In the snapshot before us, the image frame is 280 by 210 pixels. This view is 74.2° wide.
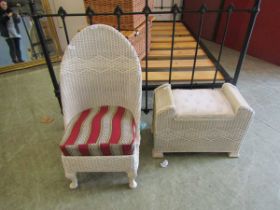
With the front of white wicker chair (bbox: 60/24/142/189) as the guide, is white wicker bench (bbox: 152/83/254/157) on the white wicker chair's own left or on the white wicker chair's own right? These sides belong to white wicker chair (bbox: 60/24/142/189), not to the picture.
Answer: on the white wicker chair's own left

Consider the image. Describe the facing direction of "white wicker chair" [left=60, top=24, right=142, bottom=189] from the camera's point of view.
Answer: facing the viewer
